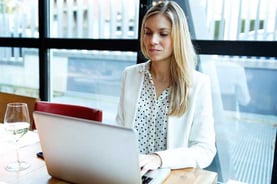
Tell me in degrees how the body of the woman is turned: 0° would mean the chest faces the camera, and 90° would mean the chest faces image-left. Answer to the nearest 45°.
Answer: approximately 45°

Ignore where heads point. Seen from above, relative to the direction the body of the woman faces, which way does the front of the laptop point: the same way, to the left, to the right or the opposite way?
the opposite way

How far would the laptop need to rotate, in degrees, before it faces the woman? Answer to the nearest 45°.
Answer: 0° — it already faces them

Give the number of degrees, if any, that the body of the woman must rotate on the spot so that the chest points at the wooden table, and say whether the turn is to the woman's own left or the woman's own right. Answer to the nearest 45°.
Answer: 0° — they already face it

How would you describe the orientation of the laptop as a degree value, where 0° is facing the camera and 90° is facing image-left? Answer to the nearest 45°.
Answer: approximately 225°
